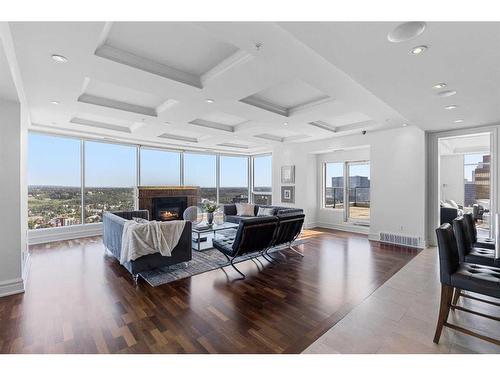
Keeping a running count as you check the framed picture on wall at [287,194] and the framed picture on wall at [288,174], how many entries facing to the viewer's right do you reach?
0

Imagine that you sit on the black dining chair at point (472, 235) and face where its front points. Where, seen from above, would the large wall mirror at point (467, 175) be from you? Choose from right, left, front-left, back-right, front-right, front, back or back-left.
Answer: left

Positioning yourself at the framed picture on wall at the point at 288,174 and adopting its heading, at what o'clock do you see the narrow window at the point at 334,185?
The narrow window is roughly at 9 o'clock from the framed picture on wall.

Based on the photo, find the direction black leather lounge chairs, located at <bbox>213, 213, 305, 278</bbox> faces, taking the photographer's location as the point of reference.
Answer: facing away from the viewer and to the left of the viewer

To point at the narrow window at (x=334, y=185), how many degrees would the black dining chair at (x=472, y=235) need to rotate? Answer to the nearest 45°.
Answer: approximately 135° to its left

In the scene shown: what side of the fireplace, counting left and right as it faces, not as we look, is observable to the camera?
front
